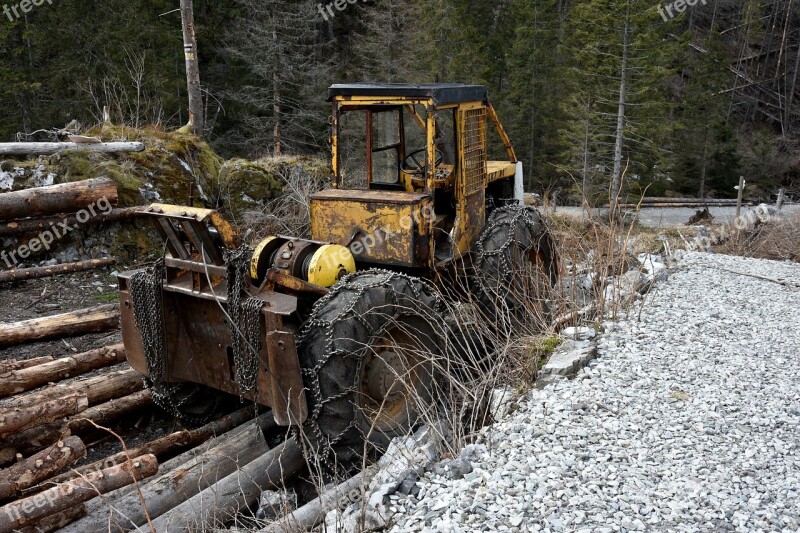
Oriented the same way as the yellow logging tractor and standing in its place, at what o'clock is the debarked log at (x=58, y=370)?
The debarked log is roughly at 8 o'clock from the yellow logging tractor.

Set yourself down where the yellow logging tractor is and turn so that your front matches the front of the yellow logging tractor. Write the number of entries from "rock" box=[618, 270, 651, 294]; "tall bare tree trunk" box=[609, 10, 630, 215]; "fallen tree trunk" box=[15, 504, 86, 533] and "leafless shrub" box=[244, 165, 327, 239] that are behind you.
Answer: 1

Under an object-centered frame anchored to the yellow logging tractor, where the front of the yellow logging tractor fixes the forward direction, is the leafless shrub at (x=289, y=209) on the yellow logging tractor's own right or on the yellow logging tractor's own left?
on the yellow logging tractor's own left

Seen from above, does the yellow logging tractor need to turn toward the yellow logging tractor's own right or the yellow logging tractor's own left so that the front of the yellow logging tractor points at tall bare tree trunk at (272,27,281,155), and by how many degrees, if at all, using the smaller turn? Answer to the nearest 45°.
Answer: approximately 45° to the yellow logging tractor's own left

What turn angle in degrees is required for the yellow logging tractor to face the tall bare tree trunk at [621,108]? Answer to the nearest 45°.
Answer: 0° — it already faces it

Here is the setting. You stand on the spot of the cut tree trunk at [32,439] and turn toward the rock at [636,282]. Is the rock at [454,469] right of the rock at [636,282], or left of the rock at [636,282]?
right

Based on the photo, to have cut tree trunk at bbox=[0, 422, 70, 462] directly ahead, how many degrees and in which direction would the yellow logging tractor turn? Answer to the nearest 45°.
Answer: approximately 135° to its left

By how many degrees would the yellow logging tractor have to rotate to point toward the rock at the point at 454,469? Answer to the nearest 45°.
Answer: approximately 90° to its right

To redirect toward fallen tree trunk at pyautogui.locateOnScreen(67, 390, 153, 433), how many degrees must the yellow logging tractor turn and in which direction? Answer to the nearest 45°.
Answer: approximately 135° to its left

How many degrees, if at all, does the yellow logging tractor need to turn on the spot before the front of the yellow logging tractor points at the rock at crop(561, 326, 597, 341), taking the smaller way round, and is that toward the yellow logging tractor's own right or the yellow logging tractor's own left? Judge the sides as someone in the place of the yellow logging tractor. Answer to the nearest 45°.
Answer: approximately 45° to the yellow logging tractor's own right

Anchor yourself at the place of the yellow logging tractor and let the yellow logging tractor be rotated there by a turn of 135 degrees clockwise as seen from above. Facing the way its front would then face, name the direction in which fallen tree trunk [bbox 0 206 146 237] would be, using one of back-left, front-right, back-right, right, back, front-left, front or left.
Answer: back-right

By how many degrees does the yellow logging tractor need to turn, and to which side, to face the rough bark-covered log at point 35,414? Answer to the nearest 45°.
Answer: approximately 135° to its left

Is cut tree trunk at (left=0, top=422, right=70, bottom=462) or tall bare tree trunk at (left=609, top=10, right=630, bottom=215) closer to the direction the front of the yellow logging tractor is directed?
the tall bare tree trunk

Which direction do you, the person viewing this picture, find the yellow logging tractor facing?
facing away from the viewer and to the right of the viewer
